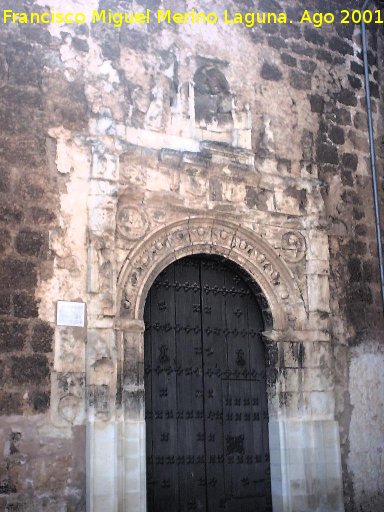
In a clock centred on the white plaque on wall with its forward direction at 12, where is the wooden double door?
The wooden double door is roughly at 8 o'clock from the white plaque on wall.

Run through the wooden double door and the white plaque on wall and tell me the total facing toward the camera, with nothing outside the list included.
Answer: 2

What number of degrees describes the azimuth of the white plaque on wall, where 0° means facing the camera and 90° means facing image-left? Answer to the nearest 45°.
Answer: approximately 0°

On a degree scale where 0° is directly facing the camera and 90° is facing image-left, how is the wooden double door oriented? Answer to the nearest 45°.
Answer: approximately 0°

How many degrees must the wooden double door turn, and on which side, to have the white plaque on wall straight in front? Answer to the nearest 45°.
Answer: approximately 45° to its right
